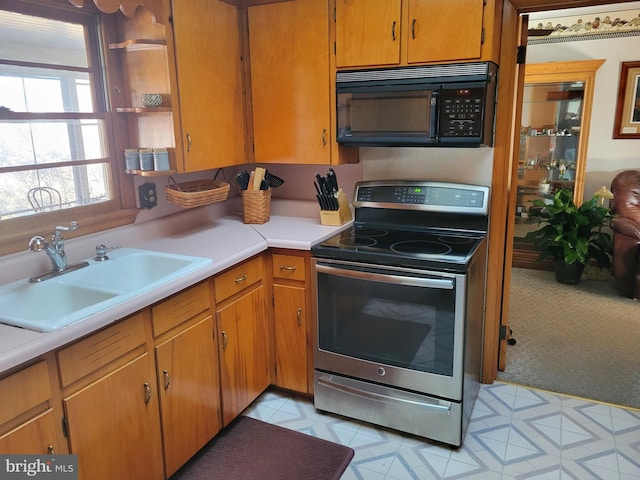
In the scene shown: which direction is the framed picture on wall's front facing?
toward the camera

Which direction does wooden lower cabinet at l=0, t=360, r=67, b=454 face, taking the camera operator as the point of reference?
facing the viewer and to the right of the viewer

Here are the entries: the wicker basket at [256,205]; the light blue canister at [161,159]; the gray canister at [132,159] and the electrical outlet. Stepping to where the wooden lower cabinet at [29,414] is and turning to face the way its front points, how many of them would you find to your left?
4

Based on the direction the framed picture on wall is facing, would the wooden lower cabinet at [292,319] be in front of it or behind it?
in front

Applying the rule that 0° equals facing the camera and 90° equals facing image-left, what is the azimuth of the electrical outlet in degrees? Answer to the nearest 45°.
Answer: approximately 315°

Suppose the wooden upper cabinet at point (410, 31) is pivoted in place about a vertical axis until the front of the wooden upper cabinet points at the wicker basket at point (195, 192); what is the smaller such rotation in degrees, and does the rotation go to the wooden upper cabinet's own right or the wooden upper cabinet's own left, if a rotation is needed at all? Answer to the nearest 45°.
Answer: approximately 90° to the wooden upper cabinet's own right

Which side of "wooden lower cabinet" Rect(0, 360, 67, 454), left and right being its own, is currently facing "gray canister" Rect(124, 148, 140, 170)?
left

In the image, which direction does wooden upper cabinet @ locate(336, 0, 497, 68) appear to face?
toward the camera

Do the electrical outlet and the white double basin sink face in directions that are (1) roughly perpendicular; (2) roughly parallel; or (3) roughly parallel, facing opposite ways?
roughly parallel

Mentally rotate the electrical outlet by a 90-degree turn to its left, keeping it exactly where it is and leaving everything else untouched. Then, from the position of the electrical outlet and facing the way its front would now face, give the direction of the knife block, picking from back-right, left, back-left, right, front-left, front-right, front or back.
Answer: front-right

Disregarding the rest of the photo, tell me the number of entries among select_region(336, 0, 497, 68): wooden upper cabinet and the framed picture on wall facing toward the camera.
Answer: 2

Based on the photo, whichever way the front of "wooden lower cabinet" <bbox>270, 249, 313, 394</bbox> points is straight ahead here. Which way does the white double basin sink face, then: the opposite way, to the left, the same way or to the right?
to the left

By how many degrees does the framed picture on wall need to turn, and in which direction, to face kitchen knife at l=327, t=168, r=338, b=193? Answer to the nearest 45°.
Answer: approximately 45° to its right
